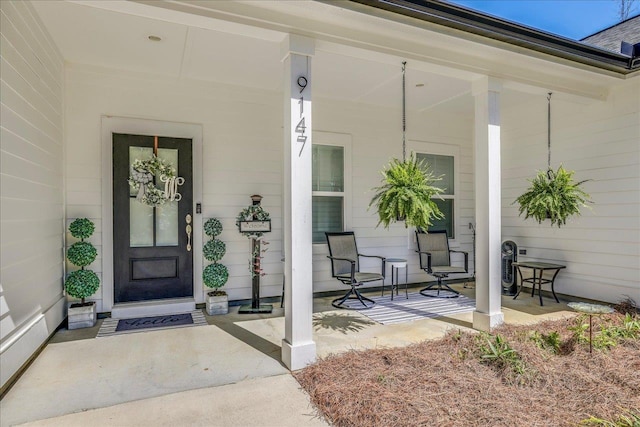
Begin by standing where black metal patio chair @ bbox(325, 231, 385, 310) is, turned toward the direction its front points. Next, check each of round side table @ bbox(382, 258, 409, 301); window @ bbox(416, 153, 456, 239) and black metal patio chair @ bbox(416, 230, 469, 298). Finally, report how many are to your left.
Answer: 3

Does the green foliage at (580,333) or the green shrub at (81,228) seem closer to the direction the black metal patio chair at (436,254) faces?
the green foliage

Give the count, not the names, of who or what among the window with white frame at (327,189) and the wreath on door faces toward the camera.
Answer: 2

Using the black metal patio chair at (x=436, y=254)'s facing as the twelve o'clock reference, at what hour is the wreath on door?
The wreath on door is roughly at 3 o'clock from the black metal patio chair.

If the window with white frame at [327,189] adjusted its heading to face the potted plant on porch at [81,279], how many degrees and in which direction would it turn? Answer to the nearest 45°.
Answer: approximately 45° to its right

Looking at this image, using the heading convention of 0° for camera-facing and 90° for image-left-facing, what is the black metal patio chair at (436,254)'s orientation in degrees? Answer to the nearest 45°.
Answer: approximately 315°

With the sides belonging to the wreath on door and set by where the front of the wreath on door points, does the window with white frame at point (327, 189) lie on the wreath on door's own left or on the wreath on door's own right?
on the wreath on door's own left

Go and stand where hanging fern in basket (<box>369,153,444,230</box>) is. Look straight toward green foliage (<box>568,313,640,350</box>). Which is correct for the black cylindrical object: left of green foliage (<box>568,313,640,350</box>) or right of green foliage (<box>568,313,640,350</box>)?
left
